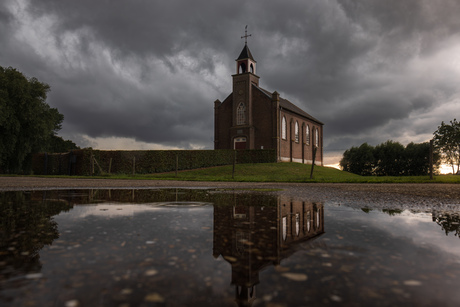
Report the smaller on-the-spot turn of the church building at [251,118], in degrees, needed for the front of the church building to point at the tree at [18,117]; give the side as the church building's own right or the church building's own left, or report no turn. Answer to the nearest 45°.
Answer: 0° — it already faces it

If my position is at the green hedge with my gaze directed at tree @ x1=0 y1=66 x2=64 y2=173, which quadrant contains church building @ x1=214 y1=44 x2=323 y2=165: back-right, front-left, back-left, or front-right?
back-right

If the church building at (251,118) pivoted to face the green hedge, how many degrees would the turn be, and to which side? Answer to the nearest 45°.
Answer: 0° — it already faces it

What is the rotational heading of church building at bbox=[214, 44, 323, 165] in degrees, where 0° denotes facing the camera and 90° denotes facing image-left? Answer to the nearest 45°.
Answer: approximately 45°
